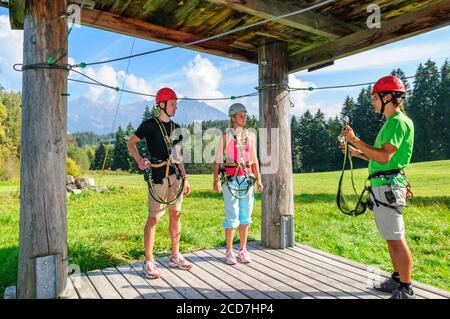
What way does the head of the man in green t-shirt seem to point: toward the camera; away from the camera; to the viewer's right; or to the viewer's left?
to the viewer's left

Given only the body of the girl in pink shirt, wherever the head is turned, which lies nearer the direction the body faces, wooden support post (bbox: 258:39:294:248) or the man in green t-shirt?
the man in green t-shirt

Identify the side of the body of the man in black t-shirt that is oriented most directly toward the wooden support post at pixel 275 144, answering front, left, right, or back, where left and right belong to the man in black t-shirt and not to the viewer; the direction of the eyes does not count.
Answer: left

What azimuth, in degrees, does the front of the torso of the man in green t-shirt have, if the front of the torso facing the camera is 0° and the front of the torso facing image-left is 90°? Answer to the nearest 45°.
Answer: approximately 90°

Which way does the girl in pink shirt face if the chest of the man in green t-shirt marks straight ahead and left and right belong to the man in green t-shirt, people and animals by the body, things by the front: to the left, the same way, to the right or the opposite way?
to the left

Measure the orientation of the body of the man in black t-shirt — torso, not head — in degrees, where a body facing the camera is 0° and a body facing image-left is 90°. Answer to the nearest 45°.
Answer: approximately 315°

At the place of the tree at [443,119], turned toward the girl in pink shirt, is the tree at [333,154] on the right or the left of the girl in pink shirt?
right

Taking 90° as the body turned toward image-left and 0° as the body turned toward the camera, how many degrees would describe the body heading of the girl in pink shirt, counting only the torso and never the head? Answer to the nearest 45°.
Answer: approximately 0°

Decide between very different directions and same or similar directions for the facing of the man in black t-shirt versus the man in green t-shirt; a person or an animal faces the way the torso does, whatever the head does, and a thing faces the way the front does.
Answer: very different directions

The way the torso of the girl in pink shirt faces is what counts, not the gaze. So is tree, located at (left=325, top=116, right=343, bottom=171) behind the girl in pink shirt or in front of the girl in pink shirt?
behind
